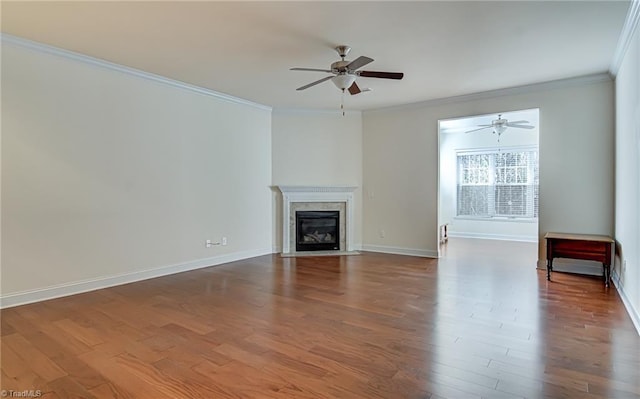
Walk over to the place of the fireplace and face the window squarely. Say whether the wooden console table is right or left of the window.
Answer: right

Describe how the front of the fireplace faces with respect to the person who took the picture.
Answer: facing the viewer

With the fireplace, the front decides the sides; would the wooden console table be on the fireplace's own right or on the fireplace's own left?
on the fireplace's own left

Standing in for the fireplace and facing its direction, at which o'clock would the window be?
The window is roughly at 8 o'clock from the fireplace.

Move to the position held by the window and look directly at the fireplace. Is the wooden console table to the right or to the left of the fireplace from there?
left

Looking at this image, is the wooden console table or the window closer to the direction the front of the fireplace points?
the wooden console table
